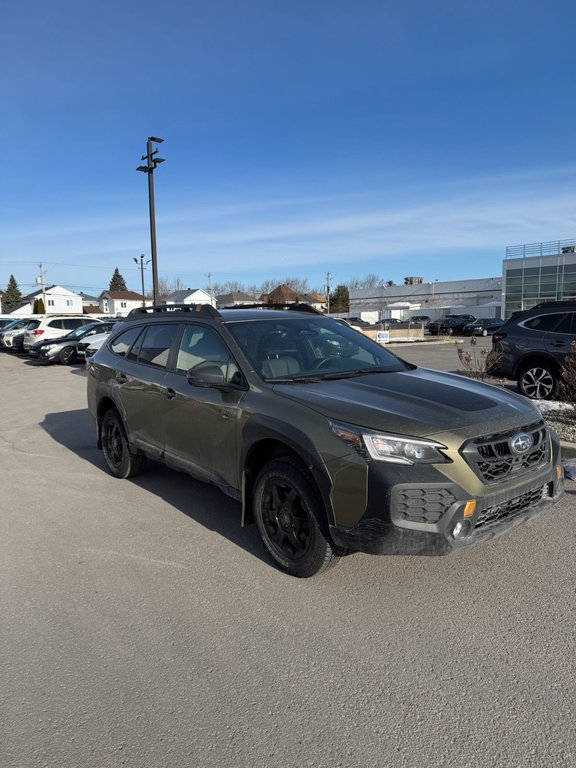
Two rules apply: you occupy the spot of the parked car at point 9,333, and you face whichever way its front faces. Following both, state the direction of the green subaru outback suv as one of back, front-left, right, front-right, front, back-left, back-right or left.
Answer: front-left

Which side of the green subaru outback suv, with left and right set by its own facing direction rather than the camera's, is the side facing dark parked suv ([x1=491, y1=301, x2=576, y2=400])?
left

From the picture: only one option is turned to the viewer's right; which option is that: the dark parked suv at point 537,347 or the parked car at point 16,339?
the dark parked suv

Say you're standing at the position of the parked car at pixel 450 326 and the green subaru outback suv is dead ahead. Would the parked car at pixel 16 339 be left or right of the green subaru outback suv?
right

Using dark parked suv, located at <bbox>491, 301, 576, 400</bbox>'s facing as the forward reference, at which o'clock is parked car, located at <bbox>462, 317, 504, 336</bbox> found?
The parked car is roughly at 9 o'clock from the dark parked suv.

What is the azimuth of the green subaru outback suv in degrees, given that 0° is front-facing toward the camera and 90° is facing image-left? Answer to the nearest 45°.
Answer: approximately 315°

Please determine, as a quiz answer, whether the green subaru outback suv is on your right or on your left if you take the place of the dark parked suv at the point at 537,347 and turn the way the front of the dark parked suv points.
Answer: on your right

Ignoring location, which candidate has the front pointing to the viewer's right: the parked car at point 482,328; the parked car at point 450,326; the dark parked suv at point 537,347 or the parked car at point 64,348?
the dark parked suv

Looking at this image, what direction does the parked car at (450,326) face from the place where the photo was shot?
facing the viewer and to the left of the viewer
